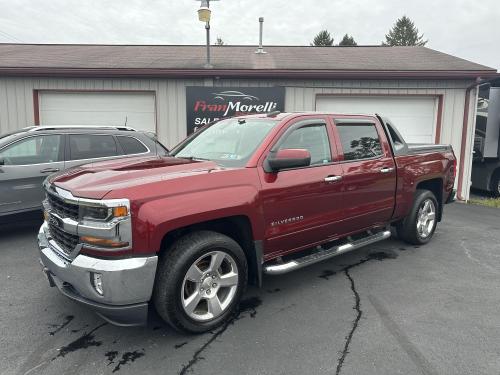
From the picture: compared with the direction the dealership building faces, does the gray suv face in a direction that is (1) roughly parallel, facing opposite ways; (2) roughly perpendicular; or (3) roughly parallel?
roughly perpendicular

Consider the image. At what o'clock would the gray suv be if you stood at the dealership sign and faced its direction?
The gray suv is roughly at 1 o'clock from the dealership sign.

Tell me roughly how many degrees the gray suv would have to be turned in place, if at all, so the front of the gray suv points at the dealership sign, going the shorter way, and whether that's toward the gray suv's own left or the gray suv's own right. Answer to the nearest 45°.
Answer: approximately 135° to the gray suv's own right

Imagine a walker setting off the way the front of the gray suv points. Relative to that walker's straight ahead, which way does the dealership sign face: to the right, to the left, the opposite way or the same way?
to the left

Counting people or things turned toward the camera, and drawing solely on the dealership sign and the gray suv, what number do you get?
1

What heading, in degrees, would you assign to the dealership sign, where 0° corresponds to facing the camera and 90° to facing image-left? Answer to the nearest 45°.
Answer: approximately 0°

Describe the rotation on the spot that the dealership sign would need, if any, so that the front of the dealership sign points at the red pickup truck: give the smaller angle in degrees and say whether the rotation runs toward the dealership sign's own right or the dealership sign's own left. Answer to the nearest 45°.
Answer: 0° — it already faces it

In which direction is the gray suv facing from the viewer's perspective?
to the viewer's left

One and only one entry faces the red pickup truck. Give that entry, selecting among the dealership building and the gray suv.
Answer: the dealership building

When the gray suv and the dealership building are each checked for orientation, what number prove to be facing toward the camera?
1

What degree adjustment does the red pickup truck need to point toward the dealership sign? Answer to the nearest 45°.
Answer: approximately 135° to its right

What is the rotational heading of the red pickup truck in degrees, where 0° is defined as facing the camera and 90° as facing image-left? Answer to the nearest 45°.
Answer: approximately 45°
